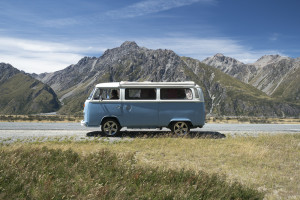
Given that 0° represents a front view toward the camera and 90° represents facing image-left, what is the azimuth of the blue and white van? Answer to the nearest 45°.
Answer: approximately 90°
